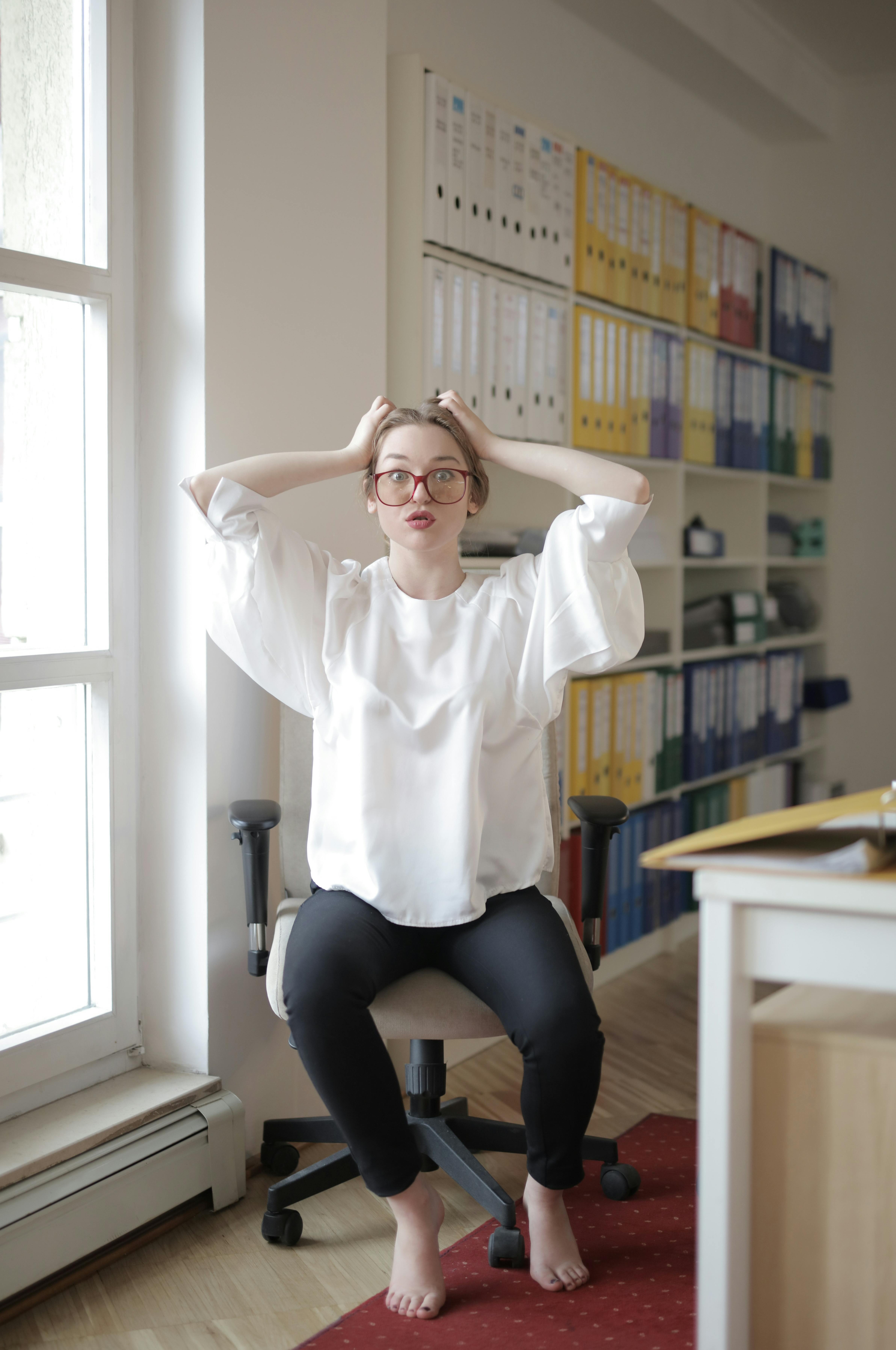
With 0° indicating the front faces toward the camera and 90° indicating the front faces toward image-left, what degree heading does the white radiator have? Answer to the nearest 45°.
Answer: approximately 315°

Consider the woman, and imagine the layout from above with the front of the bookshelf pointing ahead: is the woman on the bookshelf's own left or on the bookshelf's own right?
on the bookshelf's own right
